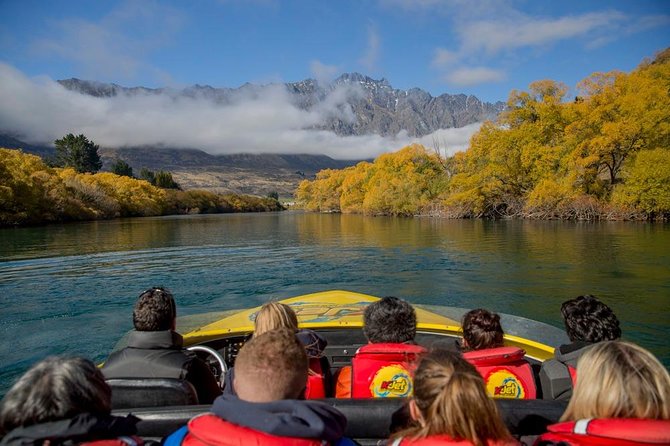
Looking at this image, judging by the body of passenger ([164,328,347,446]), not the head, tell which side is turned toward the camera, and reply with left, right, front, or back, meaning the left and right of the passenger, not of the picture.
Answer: back

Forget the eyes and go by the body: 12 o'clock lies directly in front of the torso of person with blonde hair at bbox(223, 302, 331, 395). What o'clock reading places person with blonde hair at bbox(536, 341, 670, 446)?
person with blonde hair at bbox(536, 341, 670, 446) is roughly at 5 o'clock from person with blonde hair at bbox(223, 302, 331, 395).

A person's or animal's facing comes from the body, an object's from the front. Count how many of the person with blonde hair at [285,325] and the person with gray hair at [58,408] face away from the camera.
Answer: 2

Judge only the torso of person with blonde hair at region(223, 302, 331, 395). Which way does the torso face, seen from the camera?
away from the camera

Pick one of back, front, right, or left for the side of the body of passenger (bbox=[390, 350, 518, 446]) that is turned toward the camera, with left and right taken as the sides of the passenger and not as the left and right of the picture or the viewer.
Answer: back

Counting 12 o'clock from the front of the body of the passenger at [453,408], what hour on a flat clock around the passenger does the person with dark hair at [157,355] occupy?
The person with dark hair is roughly at 10 o'clock from the passenger.

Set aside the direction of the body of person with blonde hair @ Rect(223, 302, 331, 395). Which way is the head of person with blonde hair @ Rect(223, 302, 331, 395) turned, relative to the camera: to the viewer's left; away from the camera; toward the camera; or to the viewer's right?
away from the camera

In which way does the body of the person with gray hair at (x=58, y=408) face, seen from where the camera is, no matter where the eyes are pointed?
away from the camera

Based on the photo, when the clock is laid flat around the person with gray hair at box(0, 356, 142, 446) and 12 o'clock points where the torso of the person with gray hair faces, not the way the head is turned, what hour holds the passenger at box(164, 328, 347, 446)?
The passenger is roughly at 4 o'clock from the person with gray hair.

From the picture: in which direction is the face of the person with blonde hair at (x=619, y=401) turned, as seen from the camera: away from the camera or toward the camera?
away from the camera

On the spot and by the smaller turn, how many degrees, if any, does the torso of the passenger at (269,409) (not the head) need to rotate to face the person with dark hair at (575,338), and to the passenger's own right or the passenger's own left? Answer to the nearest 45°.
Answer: approximately 45° to the passenger's own right
